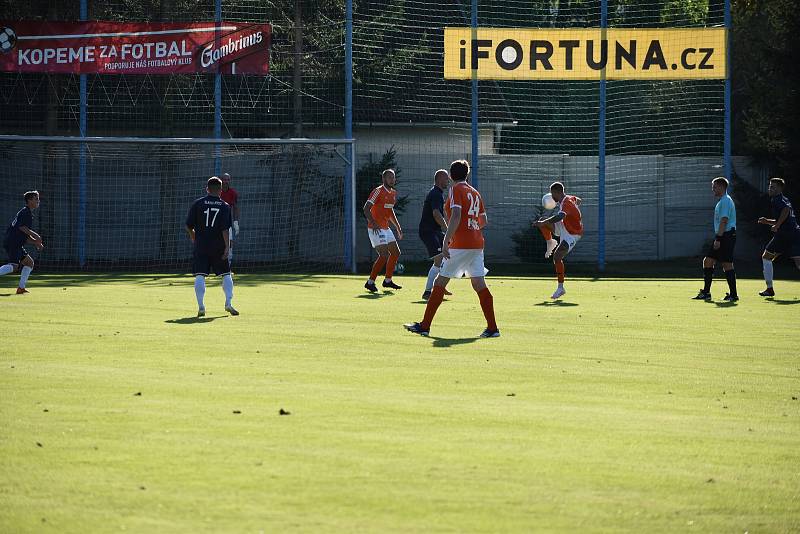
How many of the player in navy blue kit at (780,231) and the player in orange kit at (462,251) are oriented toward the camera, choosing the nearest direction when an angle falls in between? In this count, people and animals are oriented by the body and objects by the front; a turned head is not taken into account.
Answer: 0

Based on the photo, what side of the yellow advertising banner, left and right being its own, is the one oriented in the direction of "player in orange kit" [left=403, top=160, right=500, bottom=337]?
front

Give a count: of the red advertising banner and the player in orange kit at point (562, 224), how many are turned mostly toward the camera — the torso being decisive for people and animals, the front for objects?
1

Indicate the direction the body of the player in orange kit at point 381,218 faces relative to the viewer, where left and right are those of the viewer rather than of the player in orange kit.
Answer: facing the viewer and to the right of the viewer

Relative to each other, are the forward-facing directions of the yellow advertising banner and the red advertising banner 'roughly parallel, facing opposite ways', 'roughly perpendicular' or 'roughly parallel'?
roughly parallel

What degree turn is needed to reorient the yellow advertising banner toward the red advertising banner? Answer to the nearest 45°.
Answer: approximately 90° to its right

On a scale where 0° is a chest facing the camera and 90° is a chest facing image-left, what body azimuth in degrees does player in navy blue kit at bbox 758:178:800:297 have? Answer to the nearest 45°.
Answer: approximately 90°

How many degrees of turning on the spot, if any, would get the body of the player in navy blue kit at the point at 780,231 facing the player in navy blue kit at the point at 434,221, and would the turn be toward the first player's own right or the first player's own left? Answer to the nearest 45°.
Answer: approximately 45° to the first player's own left

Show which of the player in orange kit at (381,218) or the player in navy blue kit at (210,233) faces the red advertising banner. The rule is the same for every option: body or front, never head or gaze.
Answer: the player in navy blue kit

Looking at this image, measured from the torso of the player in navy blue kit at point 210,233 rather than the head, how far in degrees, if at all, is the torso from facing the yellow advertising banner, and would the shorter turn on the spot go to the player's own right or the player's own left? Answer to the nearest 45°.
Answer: approximately 45° to the player's own right

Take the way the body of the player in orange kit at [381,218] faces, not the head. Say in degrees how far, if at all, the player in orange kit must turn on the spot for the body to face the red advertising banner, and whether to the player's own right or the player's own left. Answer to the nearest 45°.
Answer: approximately 180°

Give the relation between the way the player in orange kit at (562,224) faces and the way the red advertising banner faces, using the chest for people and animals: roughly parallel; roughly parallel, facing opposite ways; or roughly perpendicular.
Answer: roughly perpendicular

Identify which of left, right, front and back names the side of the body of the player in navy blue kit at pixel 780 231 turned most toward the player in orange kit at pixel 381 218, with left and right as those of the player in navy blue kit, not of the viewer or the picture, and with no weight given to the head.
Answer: front

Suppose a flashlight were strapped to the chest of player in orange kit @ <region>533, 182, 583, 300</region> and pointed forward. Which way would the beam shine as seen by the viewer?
to the viewer's left

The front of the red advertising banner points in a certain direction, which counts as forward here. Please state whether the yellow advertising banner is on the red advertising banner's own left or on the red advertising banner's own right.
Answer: on the red advertising banner's own left

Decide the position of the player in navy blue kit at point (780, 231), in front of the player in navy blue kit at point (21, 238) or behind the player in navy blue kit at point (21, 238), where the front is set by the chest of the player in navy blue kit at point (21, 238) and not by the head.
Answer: in front

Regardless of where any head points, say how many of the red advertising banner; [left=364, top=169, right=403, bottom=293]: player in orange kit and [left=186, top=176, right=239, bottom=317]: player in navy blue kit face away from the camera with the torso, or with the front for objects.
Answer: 1

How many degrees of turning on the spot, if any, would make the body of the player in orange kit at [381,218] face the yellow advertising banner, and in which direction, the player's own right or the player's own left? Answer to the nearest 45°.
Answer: approximately 90° to the player's own left

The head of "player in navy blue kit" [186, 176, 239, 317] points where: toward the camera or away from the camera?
away from the camera
